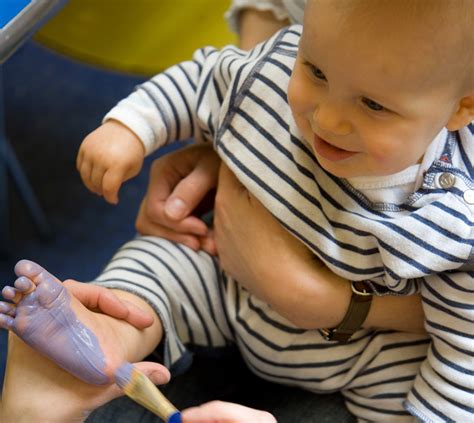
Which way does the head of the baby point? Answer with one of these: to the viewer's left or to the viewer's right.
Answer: to the viewer's left

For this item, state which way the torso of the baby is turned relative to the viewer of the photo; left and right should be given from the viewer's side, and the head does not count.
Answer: facing the viewer and to the left of the viewer

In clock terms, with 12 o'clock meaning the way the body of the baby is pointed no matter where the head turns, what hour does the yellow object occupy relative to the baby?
The yellow object is roughly at 4 o'clock from the baby.
